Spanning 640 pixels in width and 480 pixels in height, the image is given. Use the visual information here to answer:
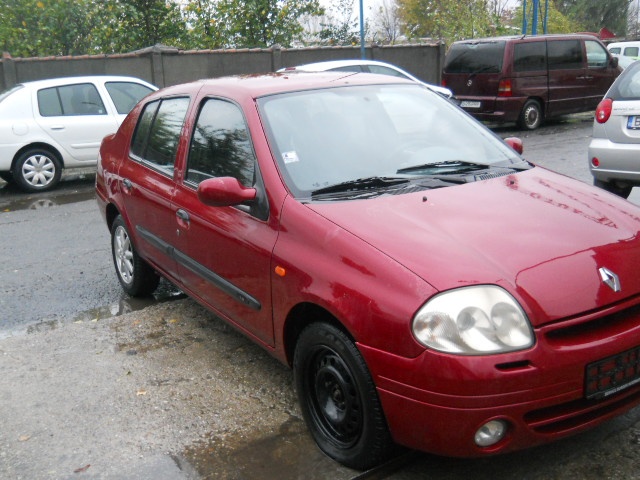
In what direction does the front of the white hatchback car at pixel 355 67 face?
to the viewer's right

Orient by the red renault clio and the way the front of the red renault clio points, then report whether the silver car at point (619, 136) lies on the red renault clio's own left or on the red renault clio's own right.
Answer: on the red renault clio's own left

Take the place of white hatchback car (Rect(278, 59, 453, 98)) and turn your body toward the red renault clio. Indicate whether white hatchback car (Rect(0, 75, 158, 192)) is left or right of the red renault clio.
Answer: right

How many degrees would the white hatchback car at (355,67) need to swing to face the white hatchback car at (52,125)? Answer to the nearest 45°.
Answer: approximately 135° to its right

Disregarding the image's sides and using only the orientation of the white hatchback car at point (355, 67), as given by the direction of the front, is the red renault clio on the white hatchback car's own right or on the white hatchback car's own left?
on the white hatchback car's own right

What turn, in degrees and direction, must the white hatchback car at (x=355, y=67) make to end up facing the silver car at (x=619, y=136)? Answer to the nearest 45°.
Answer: approximately 90° to its right

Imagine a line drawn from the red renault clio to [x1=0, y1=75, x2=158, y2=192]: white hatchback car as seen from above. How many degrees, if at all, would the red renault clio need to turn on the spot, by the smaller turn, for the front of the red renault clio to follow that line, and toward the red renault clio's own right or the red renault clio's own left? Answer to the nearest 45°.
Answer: approximately 180°

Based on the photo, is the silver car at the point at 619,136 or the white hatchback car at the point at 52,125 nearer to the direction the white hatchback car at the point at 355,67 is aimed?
the silver car
